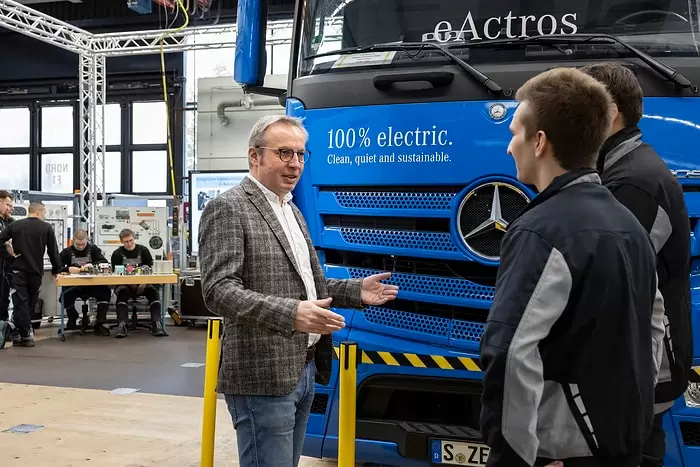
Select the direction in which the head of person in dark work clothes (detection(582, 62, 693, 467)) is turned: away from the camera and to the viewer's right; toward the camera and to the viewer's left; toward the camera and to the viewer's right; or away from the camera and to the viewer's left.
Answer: away from the camera and to the viewer's left

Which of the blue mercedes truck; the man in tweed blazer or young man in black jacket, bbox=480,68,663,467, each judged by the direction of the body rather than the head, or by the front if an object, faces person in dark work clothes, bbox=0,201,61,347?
the young man in black jacket

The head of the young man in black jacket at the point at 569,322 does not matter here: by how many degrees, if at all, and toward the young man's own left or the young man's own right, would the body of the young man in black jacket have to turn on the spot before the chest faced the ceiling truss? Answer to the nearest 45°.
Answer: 0° — they already face it

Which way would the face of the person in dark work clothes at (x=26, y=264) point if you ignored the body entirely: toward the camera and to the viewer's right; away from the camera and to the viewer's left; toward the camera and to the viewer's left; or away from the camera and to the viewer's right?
away from the camera and to the viewer's right

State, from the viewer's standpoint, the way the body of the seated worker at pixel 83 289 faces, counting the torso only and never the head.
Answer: toward the camera

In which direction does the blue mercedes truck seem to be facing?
toward the camera

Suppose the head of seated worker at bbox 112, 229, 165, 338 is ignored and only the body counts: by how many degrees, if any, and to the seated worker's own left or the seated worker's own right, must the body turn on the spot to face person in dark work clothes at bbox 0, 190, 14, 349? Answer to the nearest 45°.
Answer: approximately 45° to the seated worker's own right

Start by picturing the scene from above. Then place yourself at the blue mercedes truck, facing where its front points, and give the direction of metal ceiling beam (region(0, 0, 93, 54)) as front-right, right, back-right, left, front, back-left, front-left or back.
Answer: back-right

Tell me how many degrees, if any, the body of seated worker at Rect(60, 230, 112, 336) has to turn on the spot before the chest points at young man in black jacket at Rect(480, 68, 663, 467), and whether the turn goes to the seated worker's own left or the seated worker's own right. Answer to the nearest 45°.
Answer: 0° — they already face them
